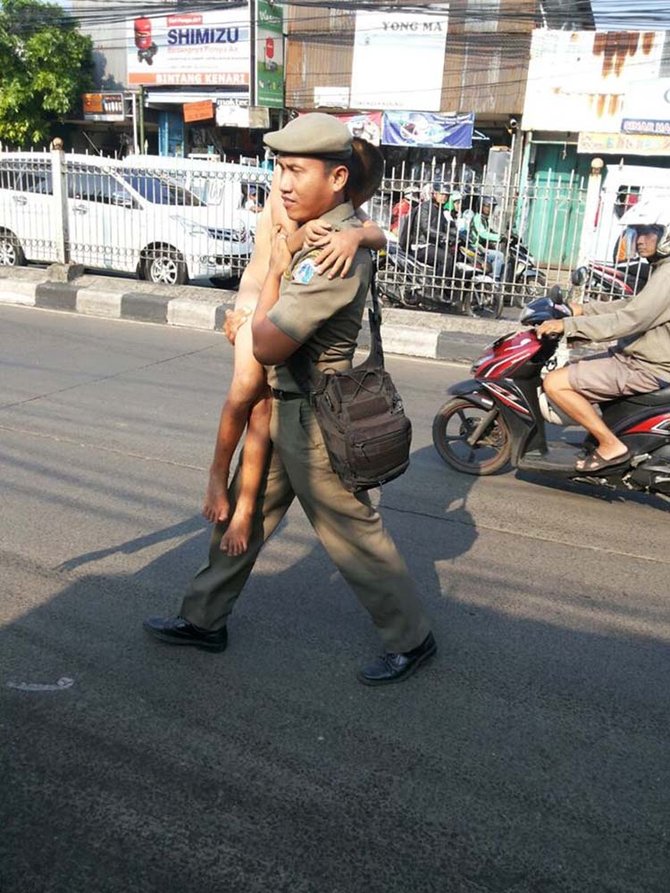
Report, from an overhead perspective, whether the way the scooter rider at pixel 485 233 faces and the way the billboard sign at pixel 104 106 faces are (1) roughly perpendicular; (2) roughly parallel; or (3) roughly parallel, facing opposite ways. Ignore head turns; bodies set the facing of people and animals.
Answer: roughly perpendicular

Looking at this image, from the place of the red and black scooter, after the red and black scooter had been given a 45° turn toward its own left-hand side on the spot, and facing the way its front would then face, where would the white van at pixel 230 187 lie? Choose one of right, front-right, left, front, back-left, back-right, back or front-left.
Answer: right

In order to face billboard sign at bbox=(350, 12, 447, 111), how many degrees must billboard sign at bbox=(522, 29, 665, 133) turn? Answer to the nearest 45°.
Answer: approximately 90° to its right

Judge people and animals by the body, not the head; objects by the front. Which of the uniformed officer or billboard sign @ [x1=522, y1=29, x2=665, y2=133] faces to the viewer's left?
the uniformed officer

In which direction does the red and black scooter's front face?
to the viewer's left

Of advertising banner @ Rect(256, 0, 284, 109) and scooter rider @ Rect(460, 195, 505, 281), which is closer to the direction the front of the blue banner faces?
the scooter rider

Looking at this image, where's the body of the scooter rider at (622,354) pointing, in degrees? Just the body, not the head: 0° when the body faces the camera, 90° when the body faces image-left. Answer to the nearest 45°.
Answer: approximately 90°

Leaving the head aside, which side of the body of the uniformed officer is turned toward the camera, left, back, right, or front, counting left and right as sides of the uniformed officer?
left

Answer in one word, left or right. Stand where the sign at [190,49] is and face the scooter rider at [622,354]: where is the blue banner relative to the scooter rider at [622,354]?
left

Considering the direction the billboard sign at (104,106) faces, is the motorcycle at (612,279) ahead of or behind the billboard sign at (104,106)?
ahead

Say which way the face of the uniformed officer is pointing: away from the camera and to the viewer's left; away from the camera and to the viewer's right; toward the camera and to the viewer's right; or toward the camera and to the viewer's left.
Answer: toward the camera and to the viewer's left

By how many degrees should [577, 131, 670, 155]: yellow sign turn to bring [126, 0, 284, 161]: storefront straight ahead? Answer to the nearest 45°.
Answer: approximately 90° to its right

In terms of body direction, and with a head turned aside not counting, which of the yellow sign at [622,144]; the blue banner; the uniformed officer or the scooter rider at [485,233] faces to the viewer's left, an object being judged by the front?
the uniformed officer

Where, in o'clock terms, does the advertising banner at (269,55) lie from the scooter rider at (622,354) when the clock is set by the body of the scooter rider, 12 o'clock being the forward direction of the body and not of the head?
The advertising banner is roughly at 2 o'clock from the scooter rider.
